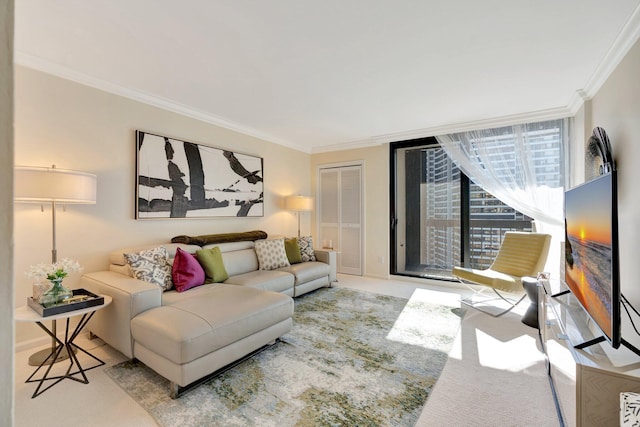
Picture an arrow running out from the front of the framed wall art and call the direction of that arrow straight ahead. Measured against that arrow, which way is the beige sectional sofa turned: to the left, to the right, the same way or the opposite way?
the same way

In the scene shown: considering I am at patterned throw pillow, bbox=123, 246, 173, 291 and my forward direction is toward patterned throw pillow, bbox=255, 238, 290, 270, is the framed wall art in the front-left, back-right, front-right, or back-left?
front-left

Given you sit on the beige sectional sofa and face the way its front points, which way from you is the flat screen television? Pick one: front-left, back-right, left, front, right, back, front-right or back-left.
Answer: front

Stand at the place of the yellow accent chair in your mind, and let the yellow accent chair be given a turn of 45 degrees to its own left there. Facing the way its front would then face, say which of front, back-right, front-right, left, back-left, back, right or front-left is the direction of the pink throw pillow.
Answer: front-right

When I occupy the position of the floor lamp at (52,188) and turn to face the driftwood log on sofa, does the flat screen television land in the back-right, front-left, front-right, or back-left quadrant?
front-right

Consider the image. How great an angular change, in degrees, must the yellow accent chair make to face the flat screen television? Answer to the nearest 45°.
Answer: approximately 45° to its left

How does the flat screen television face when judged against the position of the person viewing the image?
facing to the left of the viewer

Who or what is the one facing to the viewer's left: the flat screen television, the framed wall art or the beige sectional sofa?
the flat screen television

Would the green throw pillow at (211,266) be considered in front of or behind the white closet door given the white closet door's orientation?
in front

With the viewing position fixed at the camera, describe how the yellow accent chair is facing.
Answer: facing the viewer and to the left of the viewer

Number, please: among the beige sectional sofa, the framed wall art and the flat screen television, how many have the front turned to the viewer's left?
1

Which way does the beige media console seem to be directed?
to the viewer's left

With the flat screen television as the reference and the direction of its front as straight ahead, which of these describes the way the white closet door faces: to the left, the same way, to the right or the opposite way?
to the left

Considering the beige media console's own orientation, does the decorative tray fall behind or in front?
in front
